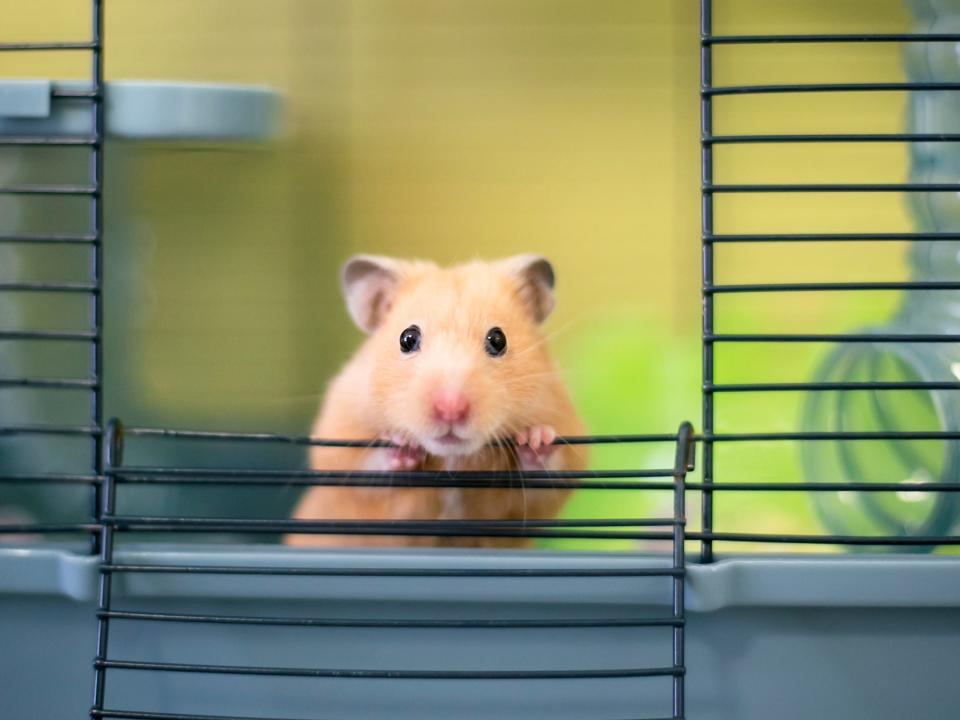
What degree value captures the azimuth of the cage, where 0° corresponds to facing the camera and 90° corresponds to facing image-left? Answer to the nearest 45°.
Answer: approximately 0°

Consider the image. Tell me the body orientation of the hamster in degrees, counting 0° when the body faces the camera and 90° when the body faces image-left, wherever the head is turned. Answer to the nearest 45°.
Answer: approximately 0°
